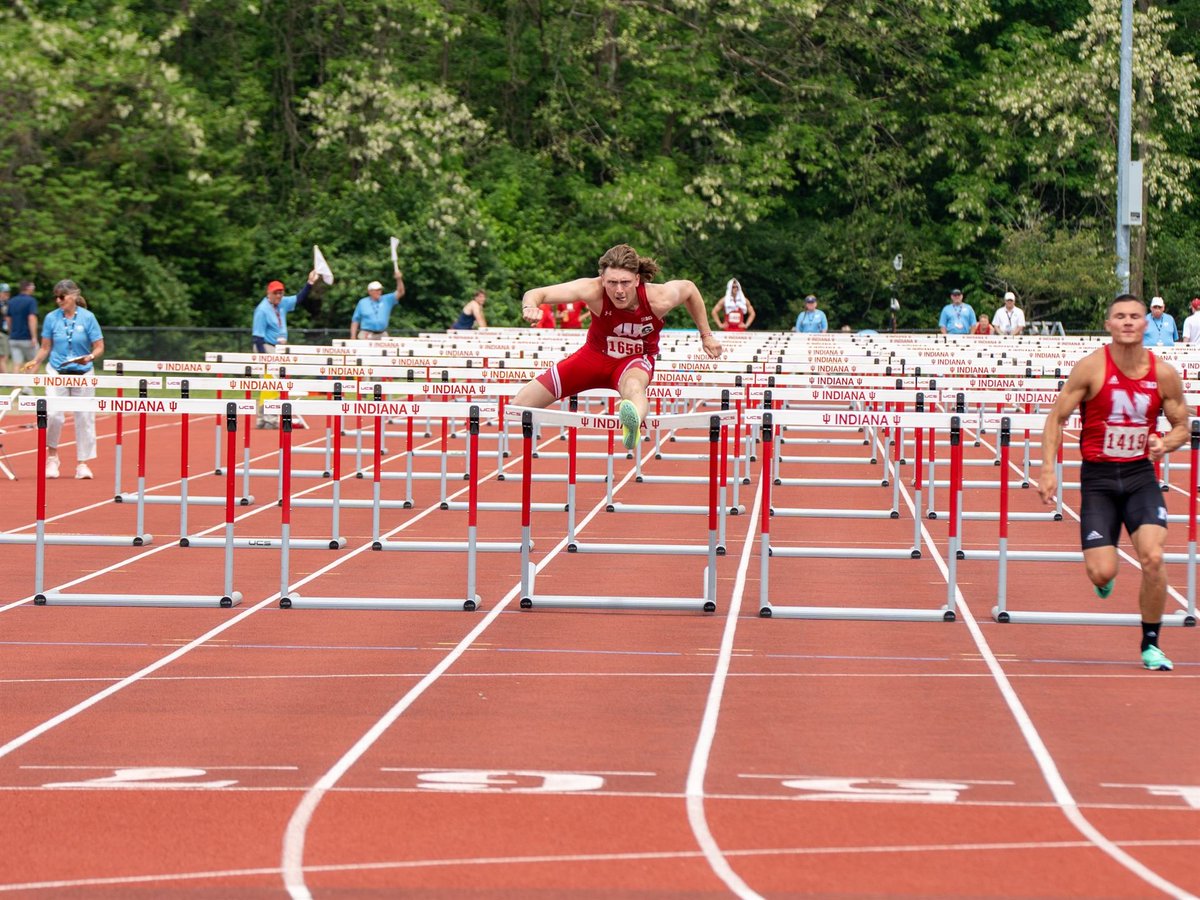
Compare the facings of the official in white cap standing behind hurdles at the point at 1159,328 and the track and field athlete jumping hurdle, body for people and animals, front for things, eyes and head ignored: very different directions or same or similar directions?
same or similar directions

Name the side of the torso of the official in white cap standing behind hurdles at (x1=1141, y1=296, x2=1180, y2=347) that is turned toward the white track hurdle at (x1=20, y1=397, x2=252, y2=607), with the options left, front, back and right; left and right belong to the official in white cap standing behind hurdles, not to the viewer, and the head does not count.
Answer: front

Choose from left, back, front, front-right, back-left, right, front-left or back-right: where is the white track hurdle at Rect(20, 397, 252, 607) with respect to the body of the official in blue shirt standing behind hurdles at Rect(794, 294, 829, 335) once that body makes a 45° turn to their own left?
front-right

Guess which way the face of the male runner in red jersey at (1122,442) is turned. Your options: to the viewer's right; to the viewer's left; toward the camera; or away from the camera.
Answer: toward the camera

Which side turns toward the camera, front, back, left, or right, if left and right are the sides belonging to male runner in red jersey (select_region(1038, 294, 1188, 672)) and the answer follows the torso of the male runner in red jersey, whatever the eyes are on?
front

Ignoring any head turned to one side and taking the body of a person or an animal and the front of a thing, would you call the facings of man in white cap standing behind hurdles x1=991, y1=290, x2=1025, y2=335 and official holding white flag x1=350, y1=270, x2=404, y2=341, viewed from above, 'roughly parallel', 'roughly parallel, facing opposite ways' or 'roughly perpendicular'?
roughly parallel

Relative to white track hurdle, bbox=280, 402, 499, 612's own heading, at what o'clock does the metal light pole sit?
The metal light pole is roughly at 7 o'clock from the white track hurdle.

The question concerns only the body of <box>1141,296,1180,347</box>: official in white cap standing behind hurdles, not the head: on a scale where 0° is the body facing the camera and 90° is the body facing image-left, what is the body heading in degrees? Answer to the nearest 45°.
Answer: approximately 0°

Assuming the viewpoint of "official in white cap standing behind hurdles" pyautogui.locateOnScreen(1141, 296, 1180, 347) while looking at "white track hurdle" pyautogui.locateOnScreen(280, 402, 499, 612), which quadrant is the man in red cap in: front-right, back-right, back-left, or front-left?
front-right

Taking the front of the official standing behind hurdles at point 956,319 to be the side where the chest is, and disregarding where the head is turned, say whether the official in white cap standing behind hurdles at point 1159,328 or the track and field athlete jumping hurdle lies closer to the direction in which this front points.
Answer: the track and field athlete jumping hurdle

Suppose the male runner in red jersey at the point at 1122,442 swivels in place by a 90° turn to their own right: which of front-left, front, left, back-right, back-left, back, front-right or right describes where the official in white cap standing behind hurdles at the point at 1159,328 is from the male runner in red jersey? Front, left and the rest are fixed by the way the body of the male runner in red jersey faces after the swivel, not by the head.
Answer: right

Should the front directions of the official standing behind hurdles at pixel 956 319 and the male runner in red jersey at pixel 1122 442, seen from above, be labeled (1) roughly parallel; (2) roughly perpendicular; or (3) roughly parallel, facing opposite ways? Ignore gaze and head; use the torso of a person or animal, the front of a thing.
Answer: roughly parallel

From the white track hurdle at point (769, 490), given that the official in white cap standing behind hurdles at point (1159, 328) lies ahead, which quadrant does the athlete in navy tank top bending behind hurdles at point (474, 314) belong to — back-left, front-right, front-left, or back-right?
front-left

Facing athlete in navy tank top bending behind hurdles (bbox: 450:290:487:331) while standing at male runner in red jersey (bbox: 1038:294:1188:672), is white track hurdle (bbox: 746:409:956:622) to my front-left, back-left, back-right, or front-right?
front-left
